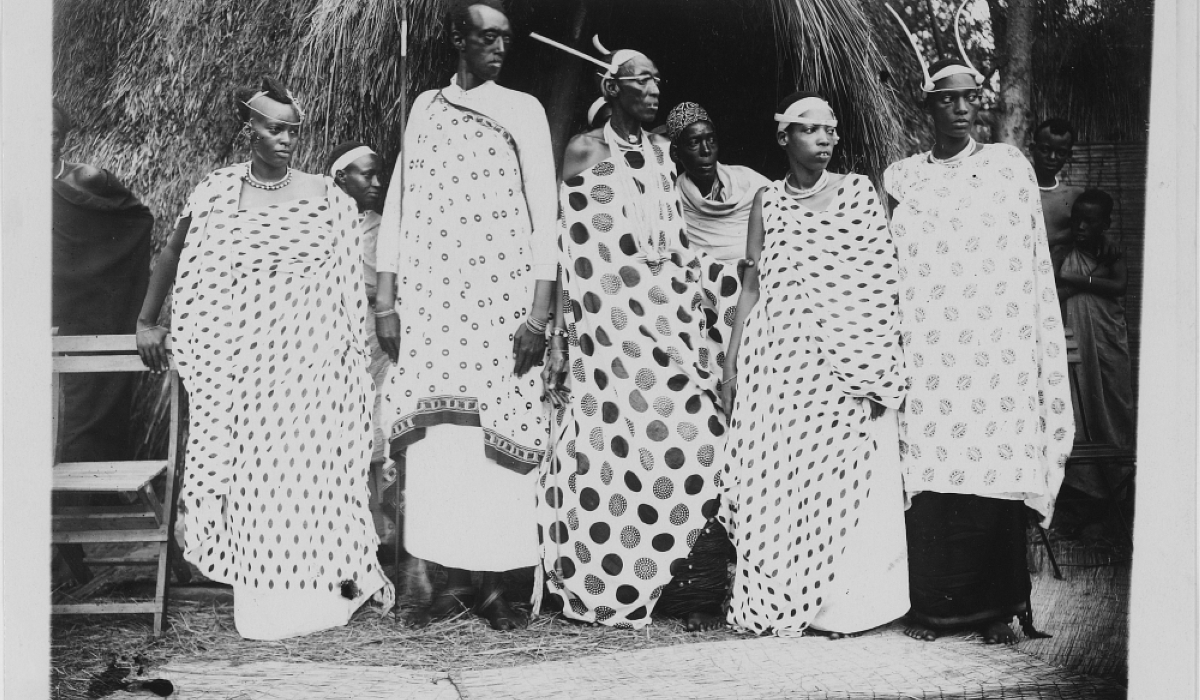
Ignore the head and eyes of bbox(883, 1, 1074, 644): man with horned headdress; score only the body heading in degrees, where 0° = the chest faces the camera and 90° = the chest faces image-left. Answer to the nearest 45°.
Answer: approximately 0°

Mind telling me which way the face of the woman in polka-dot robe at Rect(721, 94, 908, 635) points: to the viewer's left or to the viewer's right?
to the viewer's right

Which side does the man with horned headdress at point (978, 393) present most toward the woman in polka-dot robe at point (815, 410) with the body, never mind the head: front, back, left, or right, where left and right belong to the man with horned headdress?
right

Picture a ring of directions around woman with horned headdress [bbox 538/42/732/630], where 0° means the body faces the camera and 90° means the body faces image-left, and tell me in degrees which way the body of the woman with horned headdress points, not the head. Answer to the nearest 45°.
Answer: approximately 315°

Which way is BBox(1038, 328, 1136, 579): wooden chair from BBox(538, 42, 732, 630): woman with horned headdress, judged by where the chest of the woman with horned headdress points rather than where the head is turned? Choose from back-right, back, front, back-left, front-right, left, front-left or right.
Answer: front-left
